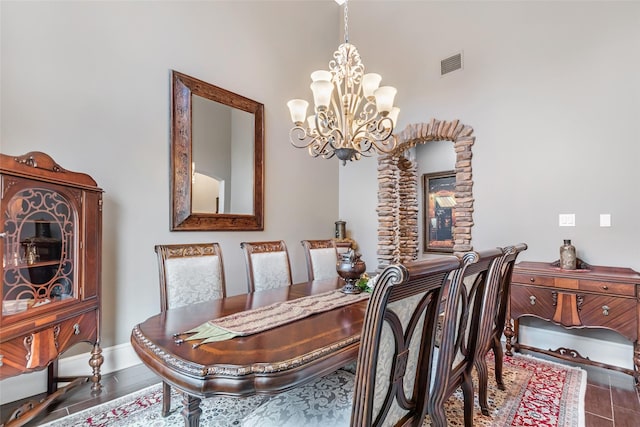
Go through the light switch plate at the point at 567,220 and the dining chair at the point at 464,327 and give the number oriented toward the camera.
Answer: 1

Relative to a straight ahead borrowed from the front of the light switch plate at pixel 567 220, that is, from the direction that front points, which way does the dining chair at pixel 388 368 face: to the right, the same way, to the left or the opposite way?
to the right

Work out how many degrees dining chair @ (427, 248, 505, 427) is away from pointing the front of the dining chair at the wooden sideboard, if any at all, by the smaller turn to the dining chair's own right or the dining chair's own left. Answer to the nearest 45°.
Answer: approximately 90° to the dining chair's own right

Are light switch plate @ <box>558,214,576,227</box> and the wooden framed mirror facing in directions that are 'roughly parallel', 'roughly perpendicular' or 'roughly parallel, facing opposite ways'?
roughly perpendicular

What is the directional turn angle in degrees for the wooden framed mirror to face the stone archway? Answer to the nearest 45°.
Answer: approximately 45° to its left

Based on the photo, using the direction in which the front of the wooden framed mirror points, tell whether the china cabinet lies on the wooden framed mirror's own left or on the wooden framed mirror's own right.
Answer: on the wooden framed mirror's own right

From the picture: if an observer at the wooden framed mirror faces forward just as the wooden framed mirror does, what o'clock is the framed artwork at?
The framed artwork is roughly at 10 o'clock from the wooden framed mirror.

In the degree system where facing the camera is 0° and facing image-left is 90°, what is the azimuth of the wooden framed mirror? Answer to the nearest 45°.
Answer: approximately 315°

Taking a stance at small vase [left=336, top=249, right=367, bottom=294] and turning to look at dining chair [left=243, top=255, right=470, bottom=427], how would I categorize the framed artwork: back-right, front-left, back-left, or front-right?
back-left

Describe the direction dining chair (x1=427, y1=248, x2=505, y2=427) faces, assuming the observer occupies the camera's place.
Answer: facing away from the viewer and to the left of the viewer
